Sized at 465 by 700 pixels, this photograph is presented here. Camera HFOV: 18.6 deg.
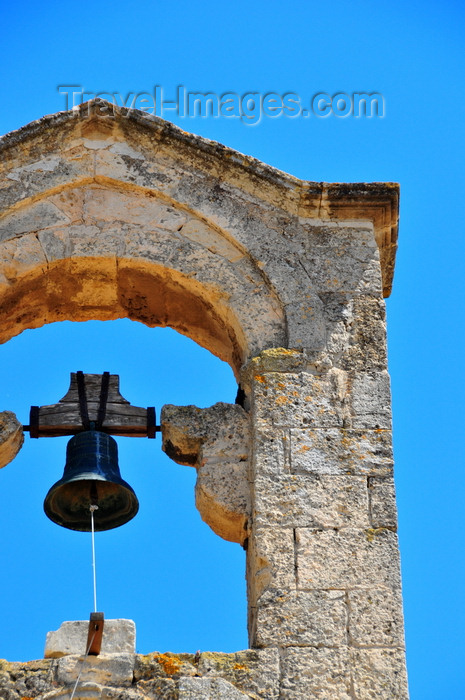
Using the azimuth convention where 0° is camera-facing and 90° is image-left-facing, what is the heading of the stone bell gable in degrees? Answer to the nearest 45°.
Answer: approximately 0°
